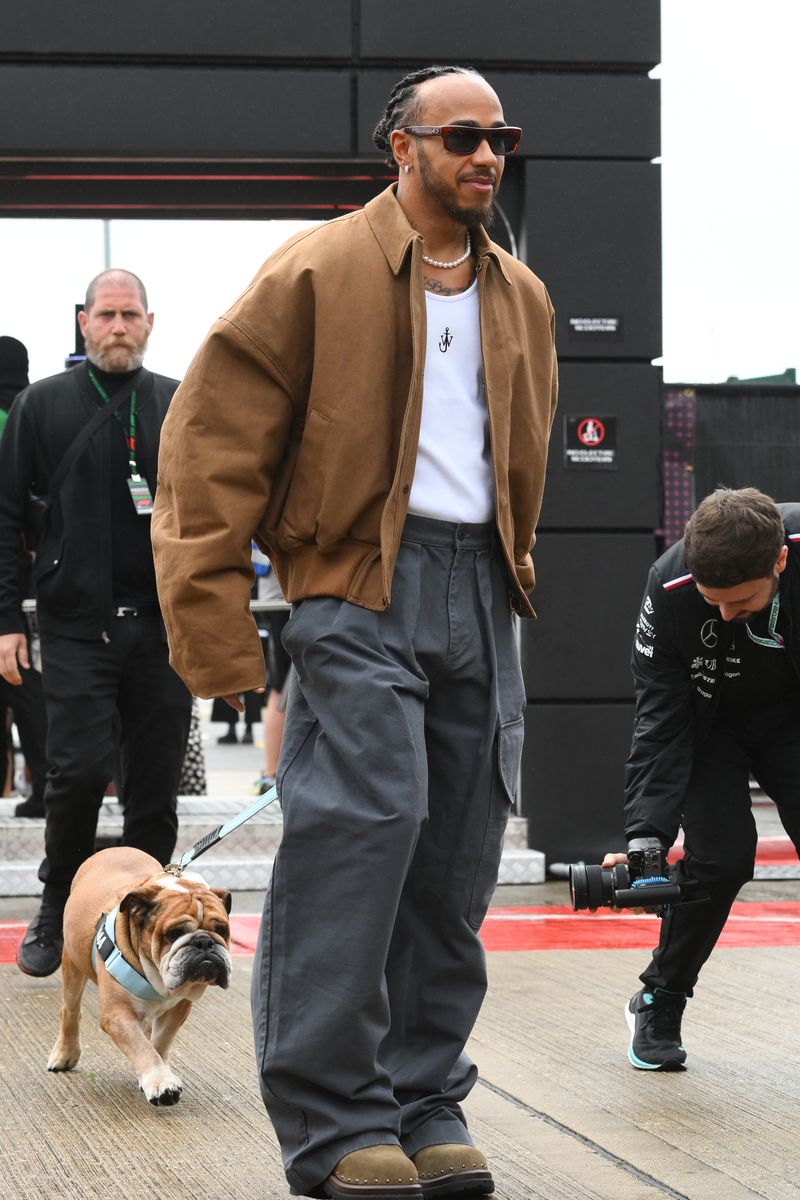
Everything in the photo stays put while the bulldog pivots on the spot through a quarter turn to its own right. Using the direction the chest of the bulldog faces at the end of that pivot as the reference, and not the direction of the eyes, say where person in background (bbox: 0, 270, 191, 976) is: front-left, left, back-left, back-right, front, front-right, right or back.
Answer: back-right

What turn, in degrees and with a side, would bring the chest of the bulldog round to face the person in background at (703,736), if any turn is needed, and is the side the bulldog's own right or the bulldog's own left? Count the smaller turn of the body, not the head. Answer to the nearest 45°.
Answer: approximately 45° to the bulldog's own left

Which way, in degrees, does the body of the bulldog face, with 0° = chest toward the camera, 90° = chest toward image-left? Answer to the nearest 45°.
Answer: approximately 315°

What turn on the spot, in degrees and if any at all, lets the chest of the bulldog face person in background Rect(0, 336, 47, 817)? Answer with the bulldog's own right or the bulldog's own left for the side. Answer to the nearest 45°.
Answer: approximately 135° to the bulldog's own left

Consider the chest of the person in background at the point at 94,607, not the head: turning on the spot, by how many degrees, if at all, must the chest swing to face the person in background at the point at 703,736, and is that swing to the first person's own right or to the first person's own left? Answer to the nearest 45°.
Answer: approximately 45° to the first person's own left
